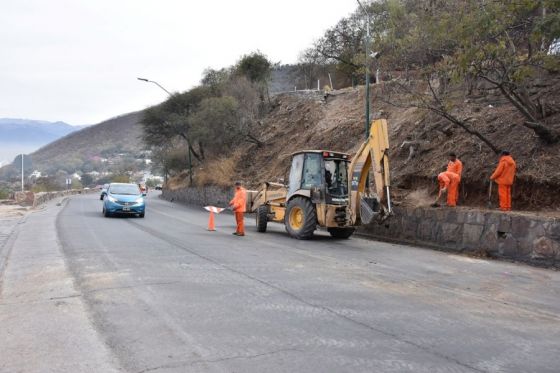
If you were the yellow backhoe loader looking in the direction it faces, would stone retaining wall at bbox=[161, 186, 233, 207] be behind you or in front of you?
in front

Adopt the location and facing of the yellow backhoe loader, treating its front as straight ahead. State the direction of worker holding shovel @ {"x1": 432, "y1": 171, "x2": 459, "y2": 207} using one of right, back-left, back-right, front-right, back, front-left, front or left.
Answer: back-right

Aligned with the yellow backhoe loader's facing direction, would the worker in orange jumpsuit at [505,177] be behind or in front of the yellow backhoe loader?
behind

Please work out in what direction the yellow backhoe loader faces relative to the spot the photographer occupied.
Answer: facing away from the viewer and to the left of the viewer
